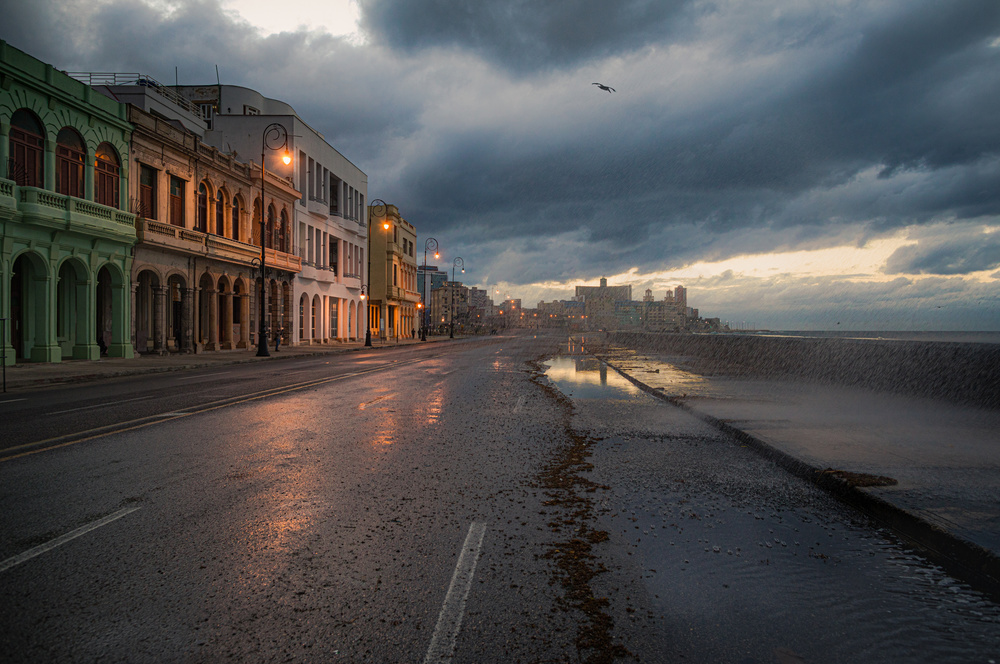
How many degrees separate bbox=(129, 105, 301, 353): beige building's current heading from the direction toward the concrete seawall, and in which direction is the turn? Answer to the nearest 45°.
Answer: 0° — it already faces it

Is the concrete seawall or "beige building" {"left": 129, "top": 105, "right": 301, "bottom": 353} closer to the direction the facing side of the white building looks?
the concrete seawall

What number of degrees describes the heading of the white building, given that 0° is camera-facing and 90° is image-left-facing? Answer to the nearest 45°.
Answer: approximately 315°

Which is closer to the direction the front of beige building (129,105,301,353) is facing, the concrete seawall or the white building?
the concrete seawall

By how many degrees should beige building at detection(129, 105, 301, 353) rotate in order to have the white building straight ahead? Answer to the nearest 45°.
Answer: approximately 90° to its left

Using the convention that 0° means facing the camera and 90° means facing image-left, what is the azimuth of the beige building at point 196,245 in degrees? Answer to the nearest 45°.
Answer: approximately 315°
